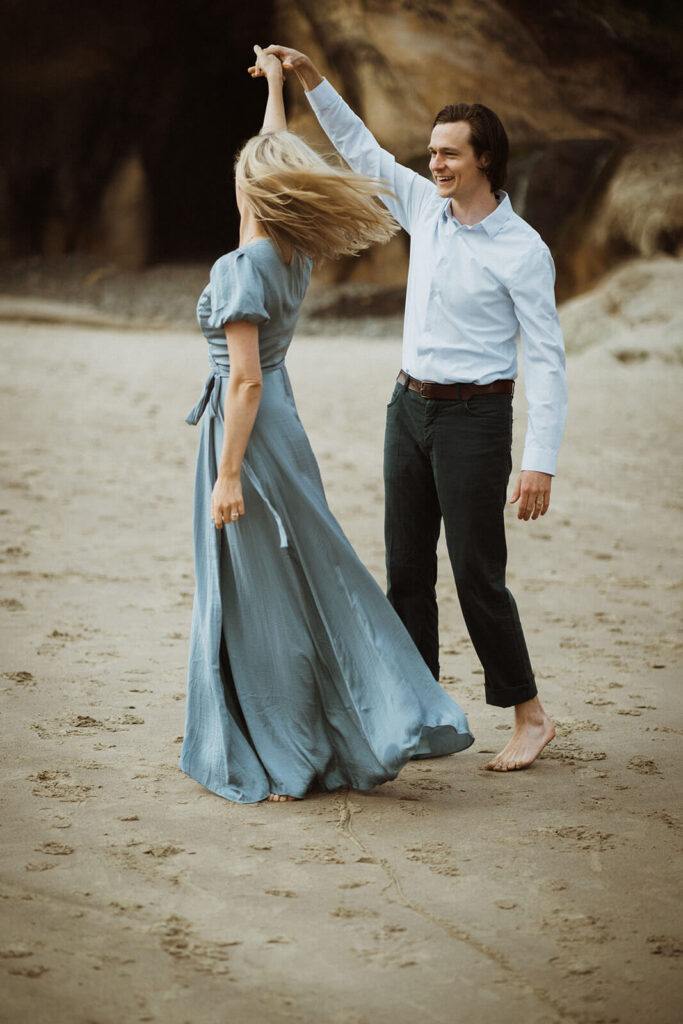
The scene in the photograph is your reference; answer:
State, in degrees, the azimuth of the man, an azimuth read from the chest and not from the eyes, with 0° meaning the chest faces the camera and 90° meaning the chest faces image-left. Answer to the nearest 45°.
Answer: approximately 45°
